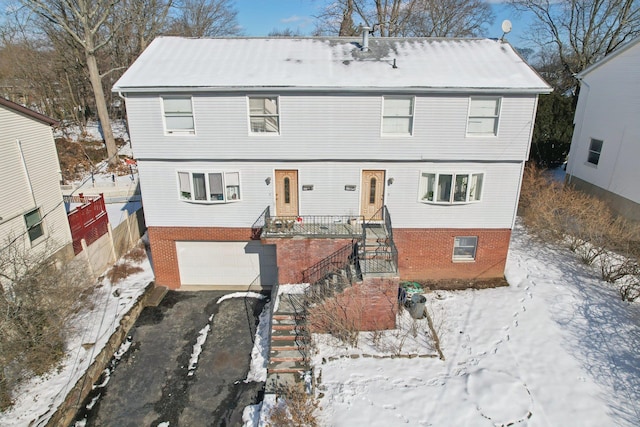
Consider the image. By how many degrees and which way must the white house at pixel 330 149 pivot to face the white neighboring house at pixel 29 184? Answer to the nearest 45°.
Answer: approximately 90° to its right

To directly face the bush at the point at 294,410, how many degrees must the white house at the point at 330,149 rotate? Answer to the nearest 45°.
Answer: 0° — it already faces it

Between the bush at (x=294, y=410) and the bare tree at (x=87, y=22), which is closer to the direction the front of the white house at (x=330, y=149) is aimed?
the bush

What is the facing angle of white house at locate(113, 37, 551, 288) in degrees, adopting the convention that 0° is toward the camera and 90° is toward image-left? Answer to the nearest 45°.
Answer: approximately 0°

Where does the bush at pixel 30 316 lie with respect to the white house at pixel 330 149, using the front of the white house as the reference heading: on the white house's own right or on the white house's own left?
on the white house's own right

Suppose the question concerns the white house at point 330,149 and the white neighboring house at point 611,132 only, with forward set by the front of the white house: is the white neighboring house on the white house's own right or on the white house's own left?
on the white house's own left

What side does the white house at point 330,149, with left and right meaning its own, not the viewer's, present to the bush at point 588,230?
left

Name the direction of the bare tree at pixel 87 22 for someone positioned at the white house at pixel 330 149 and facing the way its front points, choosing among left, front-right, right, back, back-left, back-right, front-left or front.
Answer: back-right
